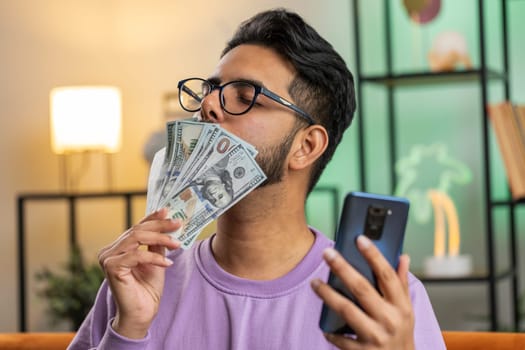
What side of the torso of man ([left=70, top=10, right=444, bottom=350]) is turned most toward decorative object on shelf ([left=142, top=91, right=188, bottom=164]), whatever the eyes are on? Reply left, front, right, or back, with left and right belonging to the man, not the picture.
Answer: back

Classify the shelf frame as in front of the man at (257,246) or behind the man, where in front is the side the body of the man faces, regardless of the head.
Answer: behind

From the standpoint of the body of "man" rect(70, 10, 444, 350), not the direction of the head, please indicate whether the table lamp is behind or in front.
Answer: behind

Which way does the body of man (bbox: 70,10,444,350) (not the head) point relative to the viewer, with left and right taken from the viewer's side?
facing the viewer

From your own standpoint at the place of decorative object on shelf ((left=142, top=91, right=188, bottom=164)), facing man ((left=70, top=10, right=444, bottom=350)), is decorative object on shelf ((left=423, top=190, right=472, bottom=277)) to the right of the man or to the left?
left

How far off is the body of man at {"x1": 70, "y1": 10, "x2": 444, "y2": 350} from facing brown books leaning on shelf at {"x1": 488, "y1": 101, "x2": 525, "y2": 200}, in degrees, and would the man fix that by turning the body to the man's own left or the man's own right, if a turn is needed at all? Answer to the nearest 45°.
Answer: approximately 135° to the man's own left

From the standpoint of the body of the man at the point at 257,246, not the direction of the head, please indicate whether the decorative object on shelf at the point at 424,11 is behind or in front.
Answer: behind

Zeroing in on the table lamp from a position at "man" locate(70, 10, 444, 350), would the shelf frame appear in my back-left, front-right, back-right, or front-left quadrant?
front-right
